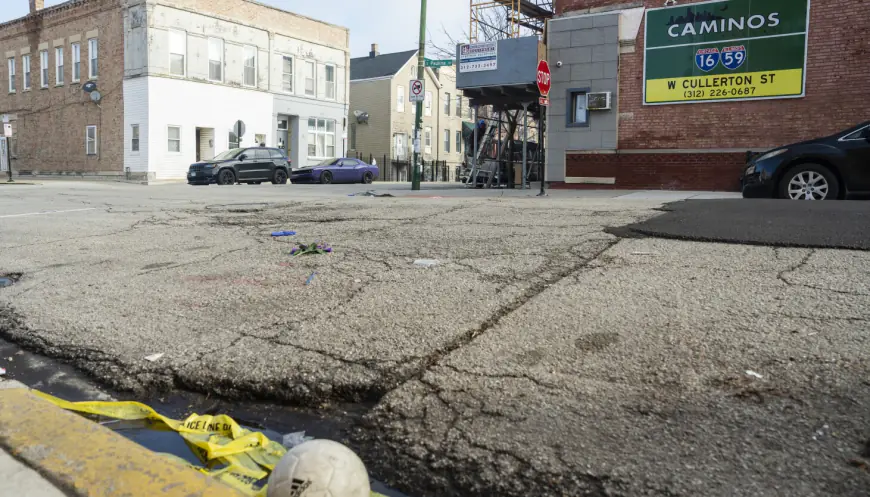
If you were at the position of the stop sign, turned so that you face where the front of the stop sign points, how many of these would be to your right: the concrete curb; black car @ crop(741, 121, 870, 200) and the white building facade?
1

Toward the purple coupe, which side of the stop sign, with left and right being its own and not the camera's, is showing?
right

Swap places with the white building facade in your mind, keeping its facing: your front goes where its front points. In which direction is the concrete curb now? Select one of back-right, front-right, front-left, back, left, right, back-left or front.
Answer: front-right

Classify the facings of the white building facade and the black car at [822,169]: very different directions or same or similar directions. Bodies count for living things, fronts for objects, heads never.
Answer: very different directions

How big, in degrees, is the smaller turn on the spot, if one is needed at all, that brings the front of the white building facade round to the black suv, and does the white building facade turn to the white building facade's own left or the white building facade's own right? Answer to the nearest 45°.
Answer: approximately 45° to the white building facade's own right

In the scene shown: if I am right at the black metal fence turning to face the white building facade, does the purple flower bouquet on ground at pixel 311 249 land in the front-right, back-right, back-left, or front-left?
front-left

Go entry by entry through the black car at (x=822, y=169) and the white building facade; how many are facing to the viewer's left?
1

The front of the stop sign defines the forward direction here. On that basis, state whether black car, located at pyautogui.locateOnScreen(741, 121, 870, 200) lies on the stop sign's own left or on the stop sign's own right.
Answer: on the stop sign's own left

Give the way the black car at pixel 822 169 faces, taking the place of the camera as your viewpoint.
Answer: facing to the left of the viewer

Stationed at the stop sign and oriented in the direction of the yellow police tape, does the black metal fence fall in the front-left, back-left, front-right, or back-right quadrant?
back-right
